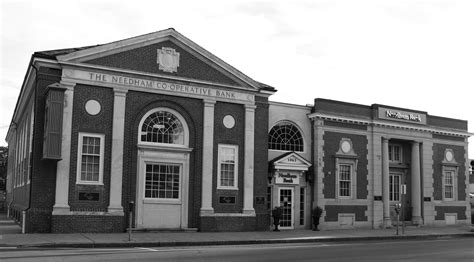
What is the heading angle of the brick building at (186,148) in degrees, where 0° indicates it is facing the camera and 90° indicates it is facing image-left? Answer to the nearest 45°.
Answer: approximately 0°

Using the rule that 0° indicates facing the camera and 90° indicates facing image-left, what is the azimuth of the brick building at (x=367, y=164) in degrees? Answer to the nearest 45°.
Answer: approximately 315°
